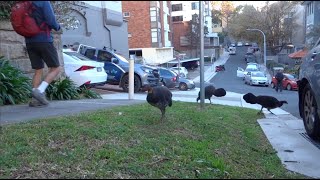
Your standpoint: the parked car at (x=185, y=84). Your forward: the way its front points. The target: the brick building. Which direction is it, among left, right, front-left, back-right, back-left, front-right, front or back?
front-right

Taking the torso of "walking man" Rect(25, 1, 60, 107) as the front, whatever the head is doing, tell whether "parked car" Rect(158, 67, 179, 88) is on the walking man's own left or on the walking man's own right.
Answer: on the walking man's own left

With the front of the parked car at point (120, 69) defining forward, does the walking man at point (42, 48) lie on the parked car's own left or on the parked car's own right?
on the parked car's own right

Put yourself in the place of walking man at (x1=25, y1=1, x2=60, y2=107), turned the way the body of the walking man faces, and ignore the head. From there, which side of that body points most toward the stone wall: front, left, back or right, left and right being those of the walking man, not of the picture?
left

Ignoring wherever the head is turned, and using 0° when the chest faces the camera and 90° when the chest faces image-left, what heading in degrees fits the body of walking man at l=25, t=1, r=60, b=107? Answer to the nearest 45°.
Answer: approximately 270°

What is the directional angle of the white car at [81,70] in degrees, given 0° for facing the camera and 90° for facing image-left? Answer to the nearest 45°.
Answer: approximately 135°
